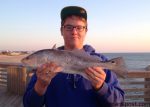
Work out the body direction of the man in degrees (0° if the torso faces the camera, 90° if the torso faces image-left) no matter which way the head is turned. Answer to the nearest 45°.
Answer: approximately 0°

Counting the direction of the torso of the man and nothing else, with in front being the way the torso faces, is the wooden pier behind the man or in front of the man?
behind
